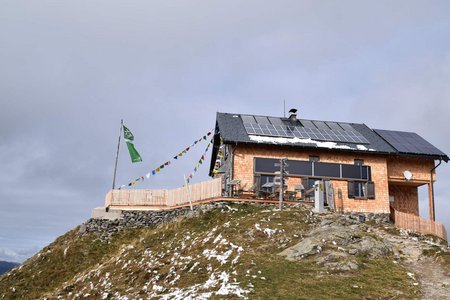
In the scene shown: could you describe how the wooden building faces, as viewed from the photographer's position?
facing the viewer

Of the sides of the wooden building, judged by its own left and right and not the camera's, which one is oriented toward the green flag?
right

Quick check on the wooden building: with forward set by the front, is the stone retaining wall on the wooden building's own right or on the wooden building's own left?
on the wooden building's own right

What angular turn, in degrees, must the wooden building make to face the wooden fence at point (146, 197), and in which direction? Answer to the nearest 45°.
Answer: approximately 90° to its right

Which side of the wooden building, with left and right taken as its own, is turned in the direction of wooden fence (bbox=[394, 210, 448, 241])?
left

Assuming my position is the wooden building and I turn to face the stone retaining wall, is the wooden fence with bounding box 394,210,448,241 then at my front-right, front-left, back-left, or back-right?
back-left

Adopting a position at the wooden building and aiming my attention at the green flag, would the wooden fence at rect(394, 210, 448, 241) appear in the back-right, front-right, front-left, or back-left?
back-left
